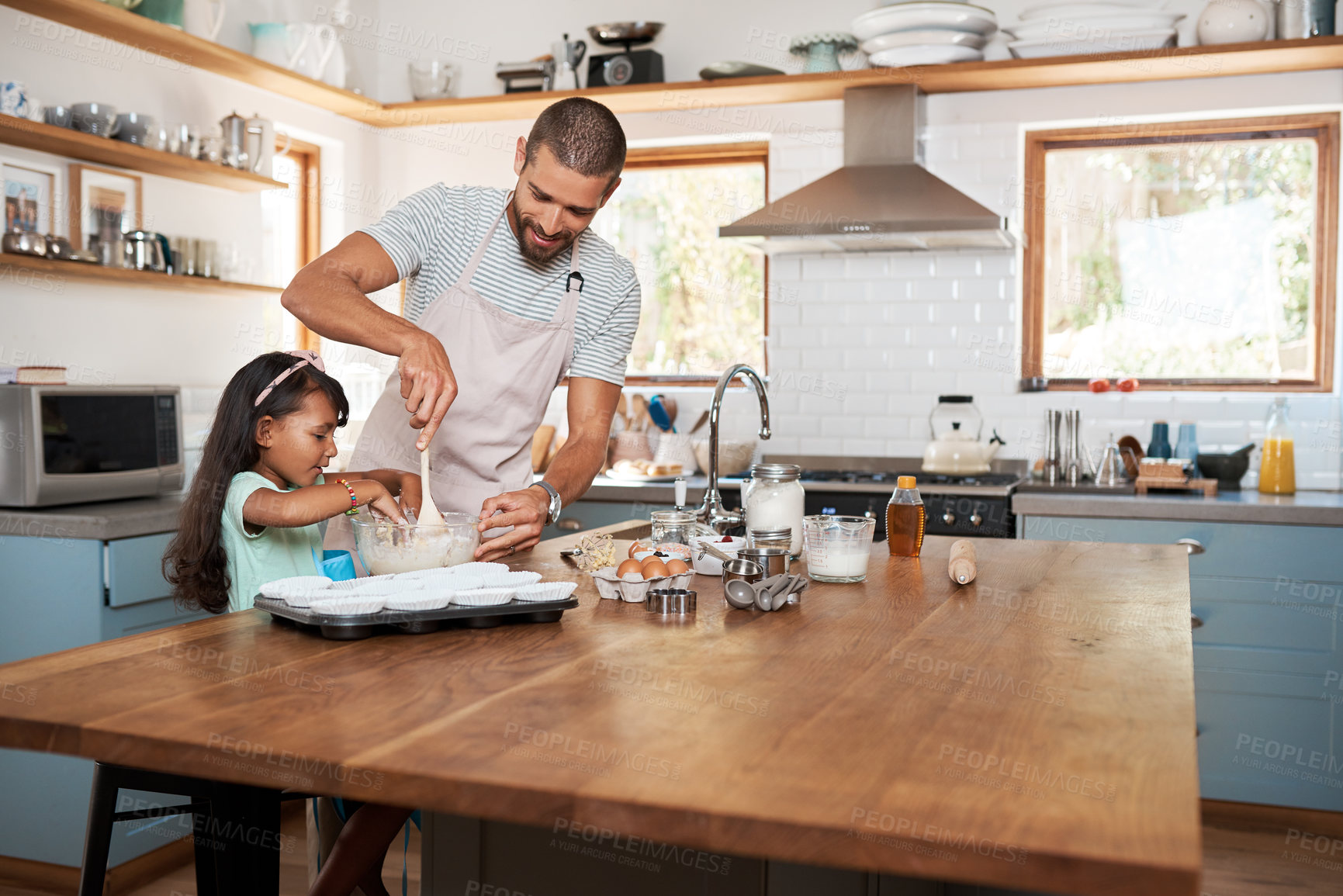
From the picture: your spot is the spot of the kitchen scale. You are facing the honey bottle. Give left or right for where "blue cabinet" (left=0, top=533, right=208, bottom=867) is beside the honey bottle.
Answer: right

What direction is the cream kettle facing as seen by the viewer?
to the viewer's right

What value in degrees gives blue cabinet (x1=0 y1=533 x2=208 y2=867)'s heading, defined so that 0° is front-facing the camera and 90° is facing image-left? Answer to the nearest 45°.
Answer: approximately 315°

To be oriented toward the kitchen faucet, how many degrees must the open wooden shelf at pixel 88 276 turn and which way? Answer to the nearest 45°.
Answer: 0° — it already faces it

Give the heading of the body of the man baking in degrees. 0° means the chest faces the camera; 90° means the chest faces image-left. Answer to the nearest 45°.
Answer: approximately 0°

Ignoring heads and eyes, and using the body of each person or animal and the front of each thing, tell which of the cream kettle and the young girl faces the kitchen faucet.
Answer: the young girl

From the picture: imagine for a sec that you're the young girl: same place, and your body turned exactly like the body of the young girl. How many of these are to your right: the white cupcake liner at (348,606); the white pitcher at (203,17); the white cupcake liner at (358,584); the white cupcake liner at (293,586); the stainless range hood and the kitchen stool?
4

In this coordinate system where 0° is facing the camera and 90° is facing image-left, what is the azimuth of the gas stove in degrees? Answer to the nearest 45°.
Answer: approximately 0°

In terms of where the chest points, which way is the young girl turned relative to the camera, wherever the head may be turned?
to the viewer's right
